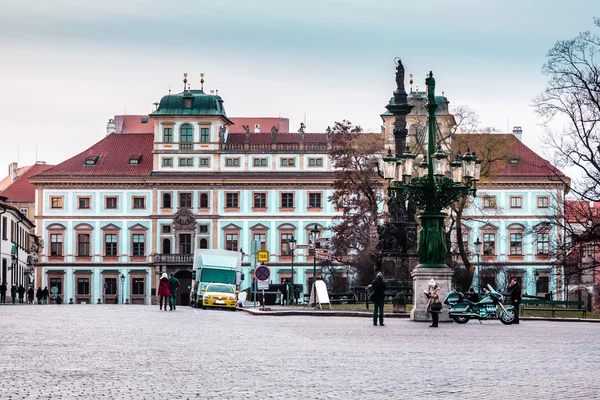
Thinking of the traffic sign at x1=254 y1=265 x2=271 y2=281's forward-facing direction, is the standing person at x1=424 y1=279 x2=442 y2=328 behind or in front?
in front

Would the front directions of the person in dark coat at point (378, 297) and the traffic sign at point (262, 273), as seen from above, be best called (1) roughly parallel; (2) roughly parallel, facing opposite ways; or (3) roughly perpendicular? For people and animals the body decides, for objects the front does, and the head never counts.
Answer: roughly parallel, facing opposite ways

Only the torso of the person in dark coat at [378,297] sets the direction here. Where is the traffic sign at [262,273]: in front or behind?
in front

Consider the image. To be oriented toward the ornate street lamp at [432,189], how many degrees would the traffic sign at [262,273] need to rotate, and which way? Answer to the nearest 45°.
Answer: approximately 45° to its left

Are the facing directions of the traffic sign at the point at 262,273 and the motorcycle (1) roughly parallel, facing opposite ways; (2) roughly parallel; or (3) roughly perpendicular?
roughly perpendicular

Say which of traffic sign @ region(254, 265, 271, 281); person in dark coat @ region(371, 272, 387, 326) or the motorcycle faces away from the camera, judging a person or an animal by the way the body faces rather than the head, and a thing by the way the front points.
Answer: the person in dark coat

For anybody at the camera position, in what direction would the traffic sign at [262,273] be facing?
facing the viewer

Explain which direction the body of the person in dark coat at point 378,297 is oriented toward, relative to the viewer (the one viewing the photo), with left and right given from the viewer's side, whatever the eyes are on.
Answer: facing away from the viewer

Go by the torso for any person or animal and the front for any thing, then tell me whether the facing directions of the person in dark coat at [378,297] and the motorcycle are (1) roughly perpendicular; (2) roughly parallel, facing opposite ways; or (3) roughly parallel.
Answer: roughly perpendicular

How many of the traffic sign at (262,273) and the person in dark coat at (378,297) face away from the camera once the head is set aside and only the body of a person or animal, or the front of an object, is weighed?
1

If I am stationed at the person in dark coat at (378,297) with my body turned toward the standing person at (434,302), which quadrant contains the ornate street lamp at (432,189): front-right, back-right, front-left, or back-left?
front-left
